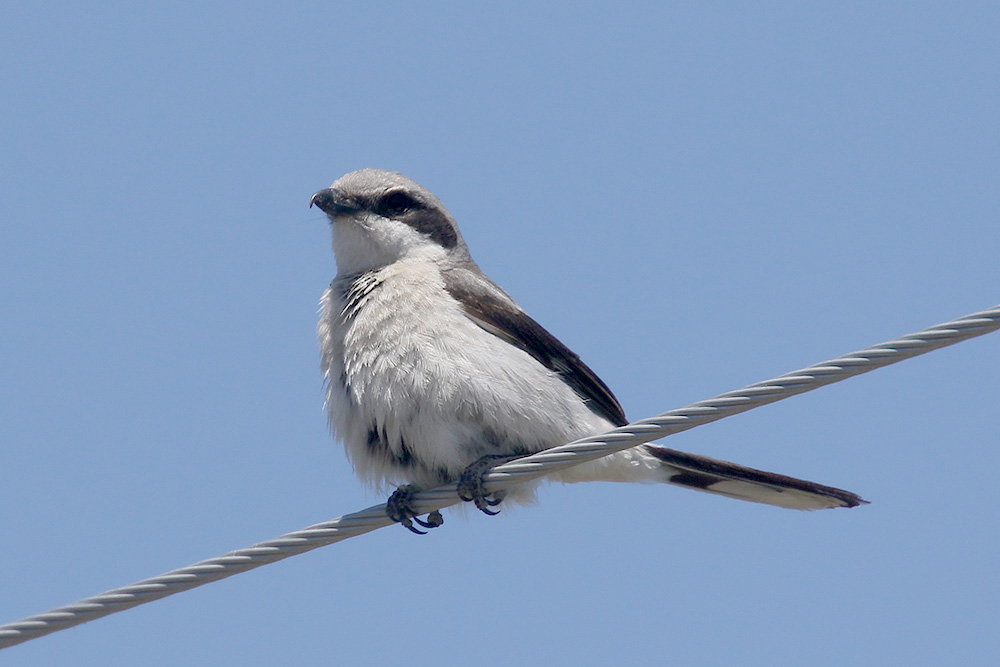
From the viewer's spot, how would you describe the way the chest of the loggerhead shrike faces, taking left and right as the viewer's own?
facing the viewer and to the left of the viewer
